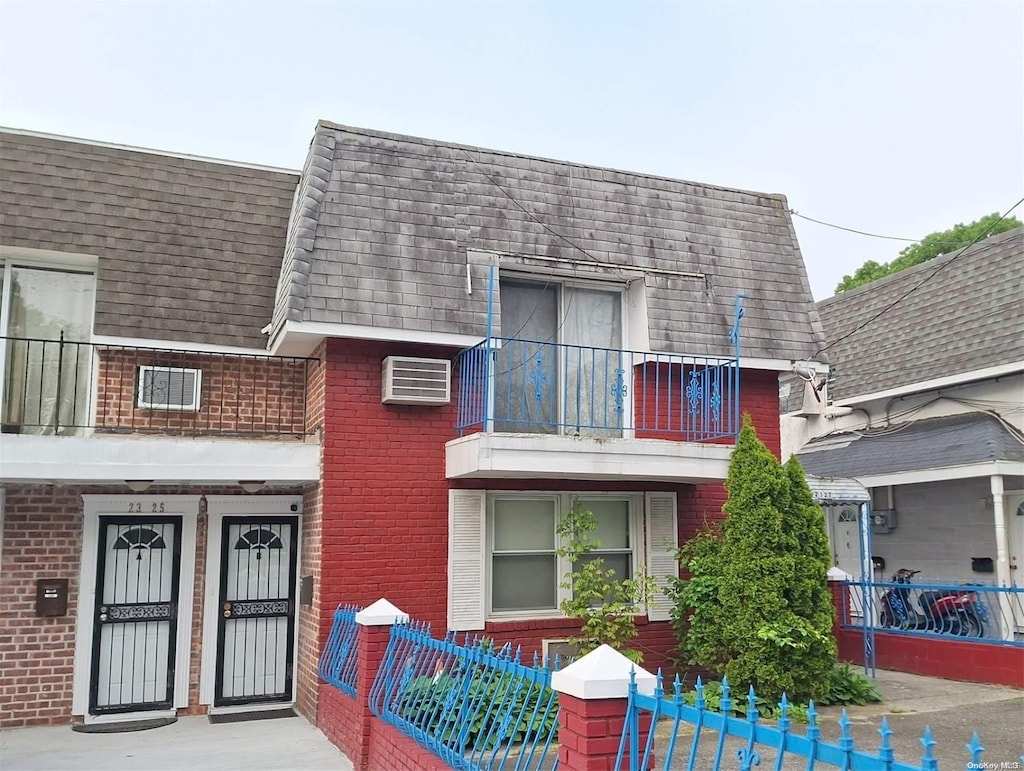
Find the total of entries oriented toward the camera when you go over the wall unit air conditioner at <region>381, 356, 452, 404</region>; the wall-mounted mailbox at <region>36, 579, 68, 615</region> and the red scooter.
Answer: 2

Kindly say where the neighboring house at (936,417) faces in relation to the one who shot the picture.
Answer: facing the viewer and to the left of the viewer

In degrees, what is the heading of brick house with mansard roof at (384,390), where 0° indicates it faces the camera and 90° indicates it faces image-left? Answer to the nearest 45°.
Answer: approximately 0°

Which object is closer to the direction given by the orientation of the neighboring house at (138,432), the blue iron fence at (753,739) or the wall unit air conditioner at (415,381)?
the blue iron fence

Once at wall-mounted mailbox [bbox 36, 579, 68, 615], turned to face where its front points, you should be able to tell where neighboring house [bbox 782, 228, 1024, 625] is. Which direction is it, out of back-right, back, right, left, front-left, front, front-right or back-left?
left

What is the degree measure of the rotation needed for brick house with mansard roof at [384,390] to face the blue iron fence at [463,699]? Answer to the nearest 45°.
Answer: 0° — it already faces it

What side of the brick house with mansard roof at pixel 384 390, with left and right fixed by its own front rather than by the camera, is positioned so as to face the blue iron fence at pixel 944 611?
left

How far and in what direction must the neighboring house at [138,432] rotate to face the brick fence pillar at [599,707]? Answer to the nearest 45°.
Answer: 0° — it already faces it

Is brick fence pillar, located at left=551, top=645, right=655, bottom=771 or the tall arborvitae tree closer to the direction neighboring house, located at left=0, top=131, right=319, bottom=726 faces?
the brick fence pillar

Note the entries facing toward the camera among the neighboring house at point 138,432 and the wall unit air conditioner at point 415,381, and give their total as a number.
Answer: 2

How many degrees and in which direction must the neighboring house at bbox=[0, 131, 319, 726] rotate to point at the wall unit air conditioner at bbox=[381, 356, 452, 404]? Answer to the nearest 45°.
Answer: approximately 45° to its left

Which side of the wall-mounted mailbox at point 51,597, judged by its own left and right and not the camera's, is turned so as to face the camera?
front

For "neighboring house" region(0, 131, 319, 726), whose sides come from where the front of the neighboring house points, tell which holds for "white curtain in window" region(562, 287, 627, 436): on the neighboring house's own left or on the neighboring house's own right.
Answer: on the neighboring house's own left
